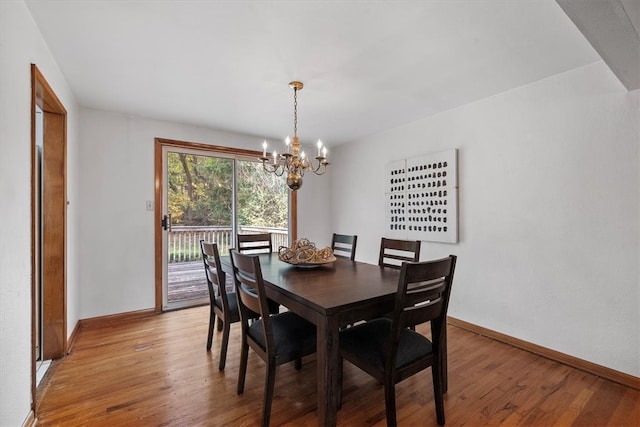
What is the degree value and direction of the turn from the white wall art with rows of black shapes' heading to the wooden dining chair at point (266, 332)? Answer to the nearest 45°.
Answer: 0° — it already faces it

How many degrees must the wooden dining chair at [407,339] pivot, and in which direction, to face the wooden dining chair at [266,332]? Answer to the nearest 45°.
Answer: approximately 45° to its left

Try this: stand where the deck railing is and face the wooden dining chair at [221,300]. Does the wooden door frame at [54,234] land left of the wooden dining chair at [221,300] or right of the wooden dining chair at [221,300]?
right

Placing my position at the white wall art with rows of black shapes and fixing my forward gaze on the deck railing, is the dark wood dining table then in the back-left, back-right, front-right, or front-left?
front-left

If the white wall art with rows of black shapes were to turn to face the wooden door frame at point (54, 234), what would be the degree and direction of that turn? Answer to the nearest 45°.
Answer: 0° — it already faces it

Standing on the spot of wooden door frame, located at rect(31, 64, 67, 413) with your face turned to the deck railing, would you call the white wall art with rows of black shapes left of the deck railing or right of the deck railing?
right

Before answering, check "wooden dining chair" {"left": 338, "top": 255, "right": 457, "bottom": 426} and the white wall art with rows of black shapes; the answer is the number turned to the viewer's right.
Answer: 0

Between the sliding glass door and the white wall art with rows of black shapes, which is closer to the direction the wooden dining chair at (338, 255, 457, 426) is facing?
the sliding glass door

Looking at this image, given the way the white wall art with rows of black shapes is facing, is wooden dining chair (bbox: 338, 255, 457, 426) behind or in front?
in front

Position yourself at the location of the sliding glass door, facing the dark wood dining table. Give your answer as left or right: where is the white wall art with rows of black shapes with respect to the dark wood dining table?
left

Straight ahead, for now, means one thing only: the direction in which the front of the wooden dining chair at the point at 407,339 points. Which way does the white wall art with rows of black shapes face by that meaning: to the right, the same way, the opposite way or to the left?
to the left

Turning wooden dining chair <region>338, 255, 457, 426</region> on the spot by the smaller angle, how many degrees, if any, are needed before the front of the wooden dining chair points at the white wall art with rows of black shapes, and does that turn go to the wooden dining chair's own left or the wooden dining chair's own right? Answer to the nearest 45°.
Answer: approximately 45° to the wooden dining chair's own right

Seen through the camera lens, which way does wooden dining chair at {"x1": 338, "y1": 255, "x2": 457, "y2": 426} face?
facing away from the viewer and to the left of the viewer

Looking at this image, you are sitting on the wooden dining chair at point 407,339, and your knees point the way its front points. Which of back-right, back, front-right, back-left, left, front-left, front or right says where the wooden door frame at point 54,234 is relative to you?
front-left

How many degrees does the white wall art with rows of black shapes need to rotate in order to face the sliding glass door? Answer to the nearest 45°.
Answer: approximately 45° to its right
